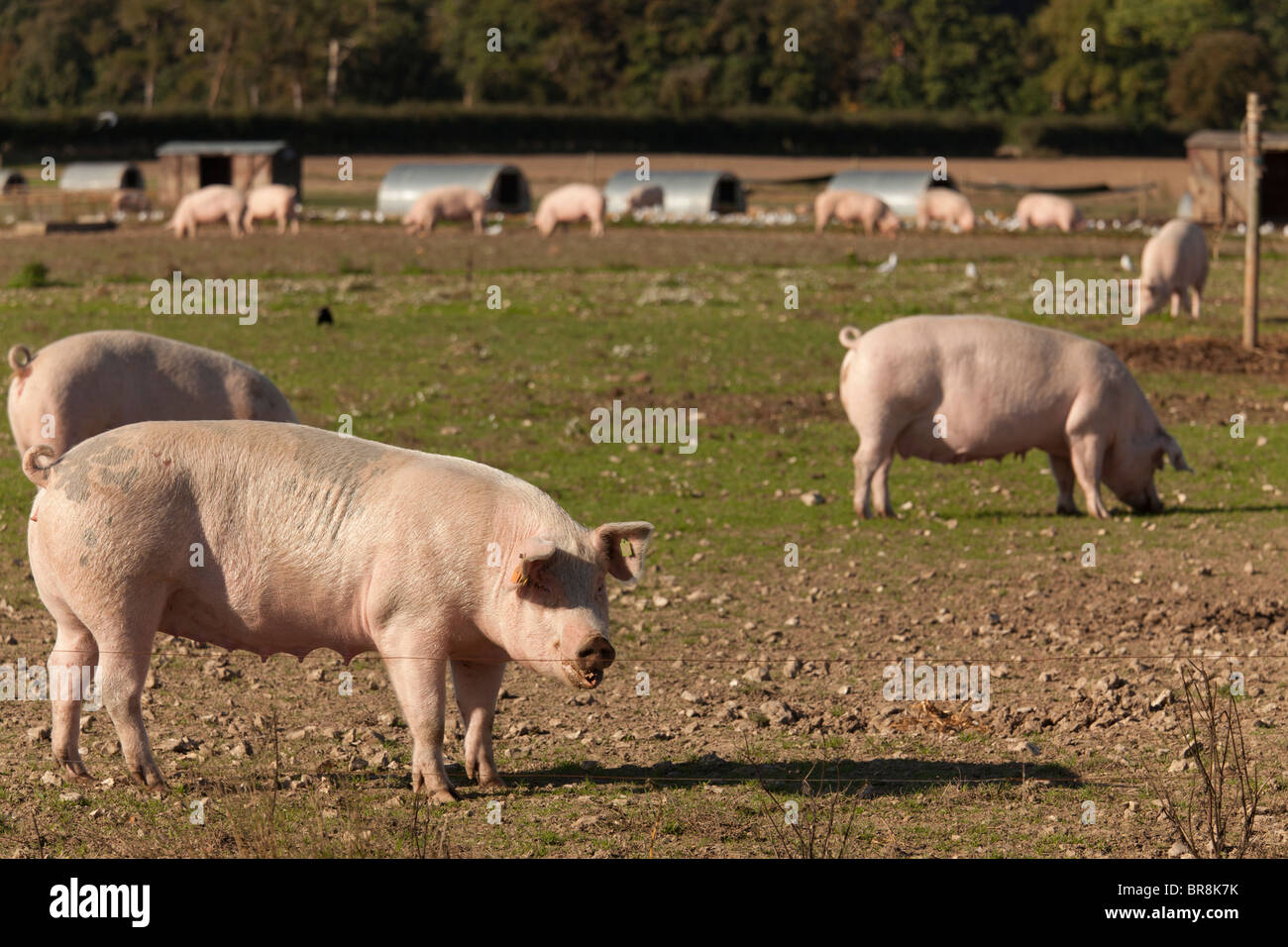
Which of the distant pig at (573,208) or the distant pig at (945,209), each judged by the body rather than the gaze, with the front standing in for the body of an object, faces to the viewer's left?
the distant pig at (573,208)

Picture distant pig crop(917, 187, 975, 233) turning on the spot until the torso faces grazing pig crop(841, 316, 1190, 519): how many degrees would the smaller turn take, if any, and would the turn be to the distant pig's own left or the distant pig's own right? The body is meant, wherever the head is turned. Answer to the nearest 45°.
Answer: approximately 90° to the distant pig's own right

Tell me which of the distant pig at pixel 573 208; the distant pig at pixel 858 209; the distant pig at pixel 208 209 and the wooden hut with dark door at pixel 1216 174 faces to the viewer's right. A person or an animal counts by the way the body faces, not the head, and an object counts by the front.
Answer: the distant pig at pixel 858 209

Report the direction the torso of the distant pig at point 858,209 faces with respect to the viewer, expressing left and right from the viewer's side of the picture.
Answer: facing to the right of the viewer

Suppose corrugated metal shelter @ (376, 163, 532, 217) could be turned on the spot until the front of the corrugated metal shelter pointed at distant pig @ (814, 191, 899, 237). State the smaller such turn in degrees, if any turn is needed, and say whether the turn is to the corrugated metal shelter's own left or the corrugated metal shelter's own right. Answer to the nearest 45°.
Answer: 0° — it already faces it

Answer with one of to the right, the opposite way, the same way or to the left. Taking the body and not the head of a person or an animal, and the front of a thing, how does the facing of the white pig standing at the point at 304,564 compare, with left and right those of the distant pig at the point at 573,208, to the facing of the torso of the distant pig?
the opposite way

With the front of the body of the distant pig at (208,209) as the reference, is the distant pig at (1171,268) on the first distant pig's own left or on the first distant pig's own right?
on the first distant pig's own left

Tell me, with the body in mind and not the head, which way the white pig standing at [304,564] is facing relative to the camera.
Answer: to the viewer's right

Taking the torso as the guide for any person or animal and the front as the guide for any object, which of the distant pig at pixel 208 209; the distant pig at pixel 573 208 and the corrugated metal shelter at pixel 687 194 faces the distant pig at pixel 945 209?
the corrugated metal shelter

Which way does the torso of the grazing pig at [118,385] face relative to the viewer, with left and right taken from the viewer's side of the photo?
facing to the right of the viewer

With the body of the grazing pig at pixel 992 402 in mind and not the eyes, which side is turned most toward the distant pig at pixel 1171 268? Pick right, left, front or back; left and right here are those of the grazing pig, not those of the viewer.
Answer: left

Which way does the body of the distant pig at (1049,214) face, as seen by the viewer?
to the viewer's right
